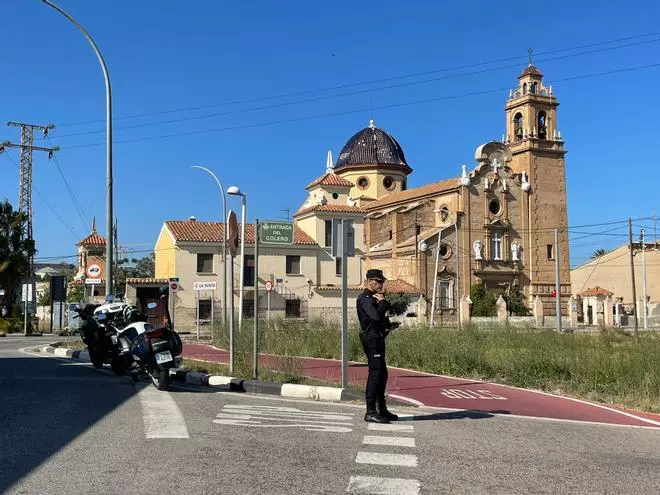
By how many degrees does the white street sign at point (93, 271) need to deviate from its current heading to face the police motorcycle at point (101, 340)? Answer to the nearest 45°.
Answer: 0° — it already faces it

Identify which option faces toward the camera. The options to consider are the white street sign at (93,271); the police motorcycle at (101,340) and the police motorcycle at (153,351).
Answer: the white street sign

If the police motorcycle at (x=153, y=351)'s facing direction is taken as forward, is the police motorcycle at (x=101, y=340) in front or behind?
in front

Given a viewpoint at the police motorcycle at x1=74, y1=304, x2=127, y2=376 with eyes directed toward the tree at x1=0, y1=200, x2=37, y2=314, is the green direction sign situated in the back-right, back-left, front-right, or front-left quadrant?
back-right

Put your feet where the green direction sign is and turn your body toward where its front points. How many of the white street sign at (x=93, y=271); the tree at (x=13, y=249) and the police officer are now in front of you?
1

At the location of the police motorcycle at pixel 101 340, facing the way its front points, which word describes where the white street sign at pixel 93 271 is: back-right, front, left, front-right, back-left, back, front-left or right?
front-right

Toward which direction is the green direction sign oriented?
toward the camera

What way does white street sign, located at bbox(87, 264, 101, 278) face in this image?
toward the camera

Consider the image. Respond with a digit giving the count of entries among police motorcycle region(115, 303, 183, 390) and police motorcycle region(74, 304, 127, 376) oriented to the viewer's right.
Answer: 0

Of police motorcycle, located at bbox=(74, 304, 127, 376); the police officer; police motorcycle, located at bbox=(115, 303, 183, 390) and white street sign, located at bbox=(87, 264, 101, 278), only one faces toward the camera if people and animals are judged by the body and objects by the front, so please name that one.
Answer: the white street sign

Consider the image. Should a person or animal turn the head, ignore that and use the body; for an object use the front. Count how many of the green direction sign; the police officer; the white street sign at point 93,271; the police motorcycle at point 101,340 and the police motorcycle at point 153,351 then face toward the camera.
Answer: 2

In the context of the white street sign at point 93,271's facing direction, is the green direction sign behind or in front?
in front
